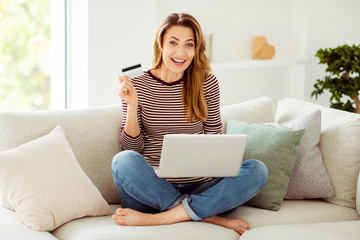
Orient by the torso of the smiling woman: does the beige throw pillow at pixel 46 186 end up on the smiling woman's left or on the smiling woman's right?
on the smiling woman's right

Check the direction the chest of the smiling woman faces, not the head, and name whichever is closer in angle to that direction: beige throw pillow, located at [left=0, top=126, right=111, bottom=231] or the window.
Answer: the beige throw pillow

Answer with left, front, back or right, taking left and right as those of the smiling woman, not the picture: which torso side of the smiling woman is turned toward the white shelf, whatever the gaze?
back

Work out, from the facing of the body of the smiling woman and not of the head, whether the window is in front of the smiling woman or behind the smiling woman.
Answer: behind

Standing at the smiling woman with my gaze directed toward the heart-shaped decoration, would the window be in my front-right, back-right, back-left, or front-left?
front-left

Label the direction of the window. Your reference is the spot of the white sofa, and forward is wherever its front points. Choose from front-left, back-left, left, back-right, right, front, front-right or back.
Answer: back-right

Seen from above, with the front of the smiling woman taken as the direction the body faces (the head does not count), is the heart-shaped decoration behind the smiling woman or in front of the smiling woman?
behind

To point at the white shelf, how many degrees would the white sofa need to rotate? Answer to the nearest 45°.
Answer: approximately 180°

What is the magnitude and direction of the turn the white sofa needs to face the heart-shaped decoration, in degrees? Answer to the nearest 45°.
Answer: approximately 180°

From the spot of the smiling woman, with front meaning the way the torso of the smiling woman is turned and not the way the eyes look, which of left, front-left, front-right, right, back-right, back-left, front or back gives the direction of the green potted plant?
back-left

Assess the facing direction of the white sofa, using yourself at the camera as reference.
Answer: facing the viewer

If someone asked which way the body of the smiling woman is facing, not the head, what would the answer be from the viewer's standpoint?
toward the camera

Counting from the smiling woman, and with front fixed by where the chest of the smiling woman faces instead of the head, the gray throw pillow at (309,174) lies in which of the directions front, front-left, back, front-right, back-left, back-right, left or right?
left
